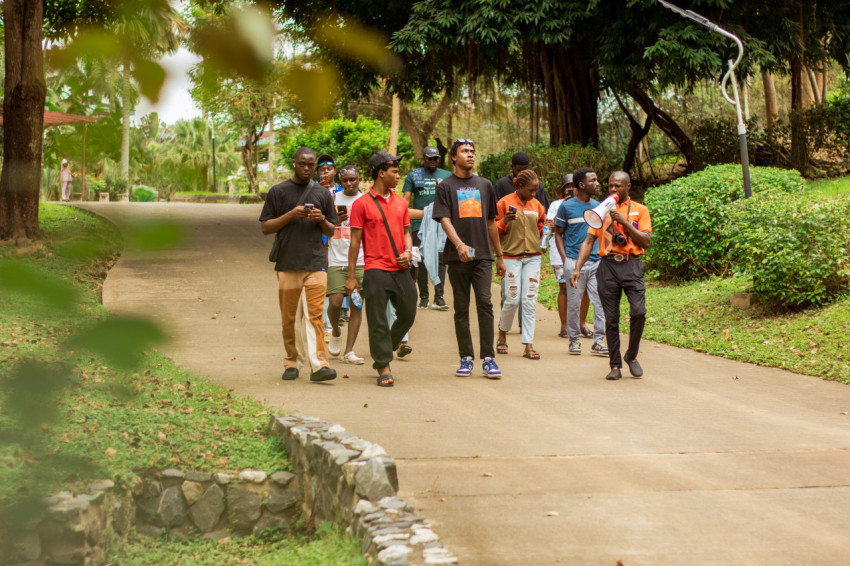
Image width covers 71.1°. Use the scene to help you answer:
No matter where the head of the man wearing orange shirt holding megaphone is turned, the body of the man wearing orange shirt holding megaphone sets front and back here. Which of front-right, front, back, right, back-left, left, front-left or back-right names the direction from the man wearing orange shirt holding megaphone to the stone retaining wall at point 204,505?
front-right

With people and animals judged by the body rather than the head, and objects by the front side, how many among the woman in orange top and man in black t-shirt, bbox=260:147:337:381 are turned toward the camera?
2

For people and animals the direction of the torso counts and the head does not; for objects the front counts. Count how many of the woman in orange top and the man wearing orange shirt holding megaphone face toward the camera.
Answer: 2

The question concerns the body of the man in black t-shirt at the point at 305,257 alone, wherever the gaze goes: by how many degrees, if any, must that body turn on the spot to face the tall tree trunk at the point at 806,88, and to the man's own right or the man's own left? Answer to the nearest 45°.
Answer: approximately 135° to the man's own left

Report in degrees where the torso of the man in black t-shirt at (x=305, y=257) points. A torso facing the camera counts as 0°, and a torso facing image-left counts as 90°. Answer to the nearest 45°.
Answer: approximately 0°

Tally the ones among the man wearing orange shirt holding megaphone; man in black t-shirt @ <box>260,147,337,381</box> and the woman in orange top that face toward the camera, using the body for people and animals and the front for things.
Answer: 3

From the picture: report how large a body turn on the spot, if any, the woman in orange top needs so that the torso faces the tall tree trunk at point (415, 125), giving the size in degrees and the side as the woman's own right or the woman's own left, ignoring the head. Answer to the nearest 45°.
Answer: approximately 180°
